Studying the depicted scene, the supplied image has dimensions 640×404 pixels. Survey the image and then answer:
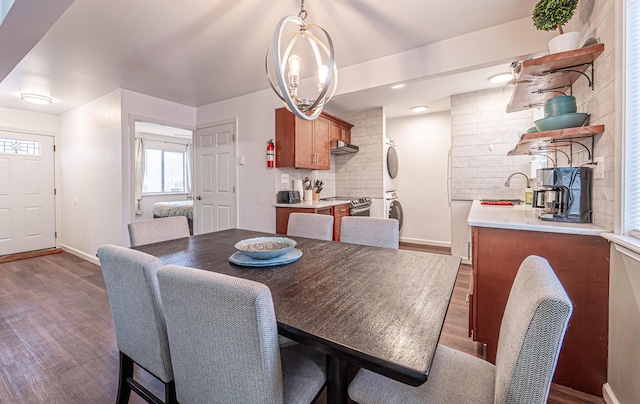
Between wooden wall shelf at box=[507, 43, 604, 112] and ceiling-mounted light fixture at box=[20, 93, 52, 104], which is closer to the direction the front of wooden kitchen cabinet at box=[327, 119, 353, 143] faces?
the wooden wall shelf

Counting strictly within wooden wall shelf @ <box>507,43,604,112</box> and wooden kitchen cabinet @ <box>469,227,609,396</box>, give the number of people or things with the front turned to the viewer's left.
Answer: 2

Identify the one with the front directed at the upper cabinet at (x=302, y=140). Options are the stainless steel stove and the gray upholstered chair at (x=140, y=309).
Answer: the gray upholstered chair

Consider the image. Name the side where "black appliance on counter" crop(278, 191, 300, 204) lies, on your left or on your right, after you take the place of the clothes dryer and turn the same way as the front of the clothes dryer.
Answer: on your right

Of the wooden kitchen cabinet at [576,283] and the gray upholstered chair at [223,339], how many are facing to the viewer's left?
1

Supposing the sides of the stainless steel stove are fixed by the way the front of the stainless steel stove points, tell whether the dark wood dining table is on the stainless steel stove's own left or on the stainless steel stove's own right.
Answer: on the stainless steel stove's own right

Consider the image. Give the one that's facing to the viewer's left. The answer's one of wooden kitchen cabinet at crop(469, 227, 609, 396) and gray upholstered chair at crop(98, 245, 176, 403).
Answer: the wooden kitchen cabinet

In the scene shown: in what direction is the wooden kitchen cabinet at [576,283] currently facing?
to the viewer's left

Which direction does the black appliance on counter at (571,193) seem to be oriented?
to the viewer's left
